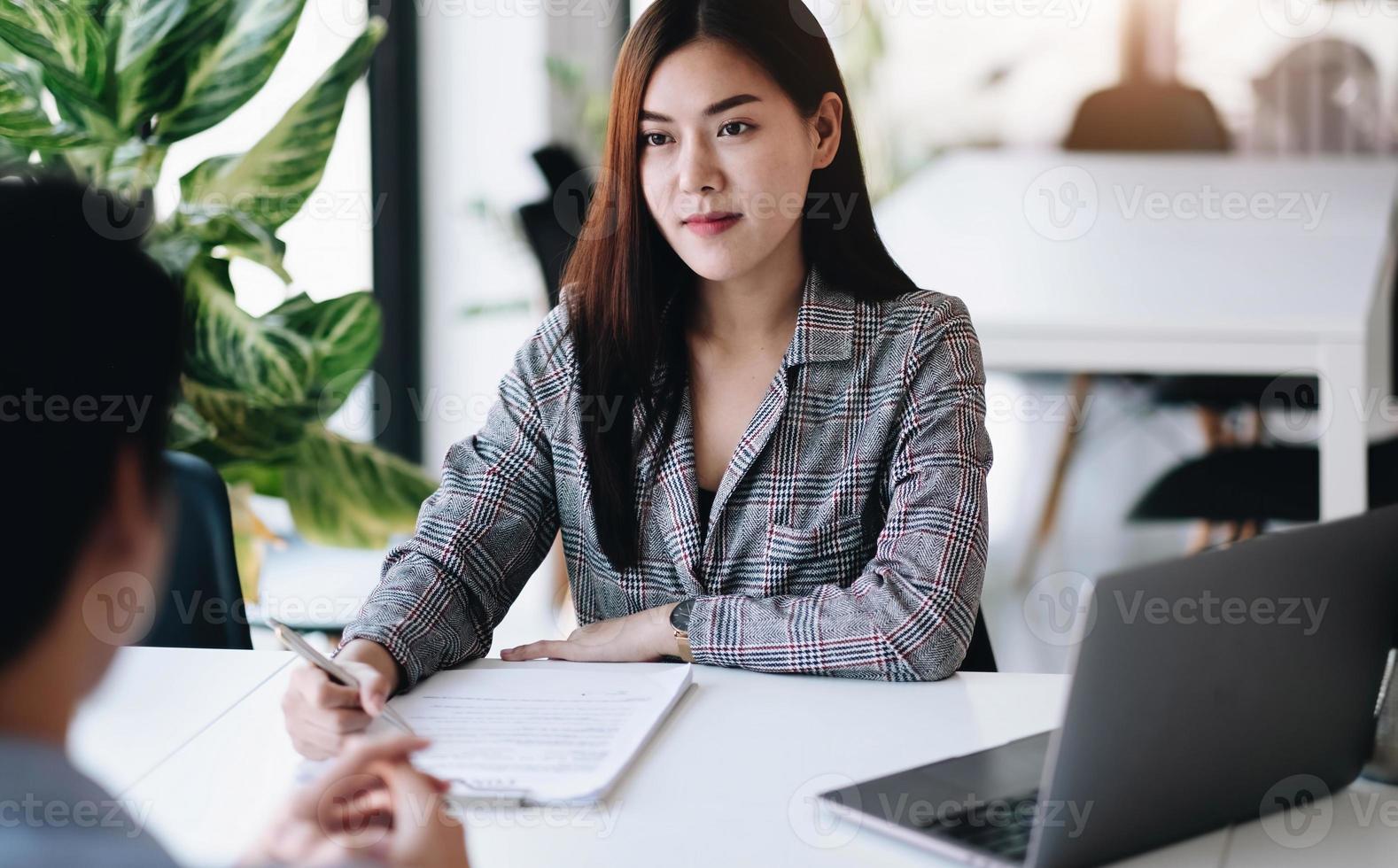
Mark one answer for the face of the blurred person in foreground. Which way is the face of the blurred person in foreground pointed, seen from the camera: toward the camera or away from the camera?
away from the camera

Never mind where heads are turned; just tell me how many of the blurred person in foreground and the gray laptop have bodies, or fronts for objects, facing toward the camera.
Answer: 0

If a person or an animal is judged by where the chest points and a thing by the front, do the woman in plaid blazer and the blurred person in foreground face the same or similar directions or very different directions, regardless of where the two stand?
very different directions

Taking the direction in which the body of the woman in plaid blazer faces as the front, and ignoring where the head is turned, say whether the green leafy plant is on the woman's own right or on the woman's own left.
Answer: on the woman's own right

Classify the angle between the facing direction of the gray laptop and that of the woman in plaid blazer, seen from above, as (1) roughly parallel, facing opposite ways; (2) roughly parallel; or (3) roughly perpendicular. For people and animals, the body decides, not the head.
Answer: roughly perpendicular

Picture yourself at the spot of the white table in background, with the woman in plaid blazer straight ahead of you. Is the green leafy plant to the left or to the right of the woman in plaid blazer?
right

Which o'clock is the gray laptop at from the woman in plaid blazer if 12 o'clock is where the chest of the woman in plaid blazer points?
The gray laptop is roughly at 10 o'clock from the woman in plaid blazer.

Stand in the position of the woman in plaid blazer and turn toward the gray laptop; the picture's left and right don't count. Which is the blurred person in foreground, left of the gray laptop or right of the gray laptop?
right

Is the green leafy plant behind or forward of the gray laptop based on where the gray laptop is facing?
forward

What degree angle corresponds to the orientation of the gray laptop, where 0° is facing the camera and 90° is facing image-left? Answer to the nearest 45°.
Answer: approximately 135°

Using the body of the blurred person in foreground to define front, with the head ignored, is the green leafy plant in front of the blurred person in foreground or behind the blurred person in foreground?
in front
